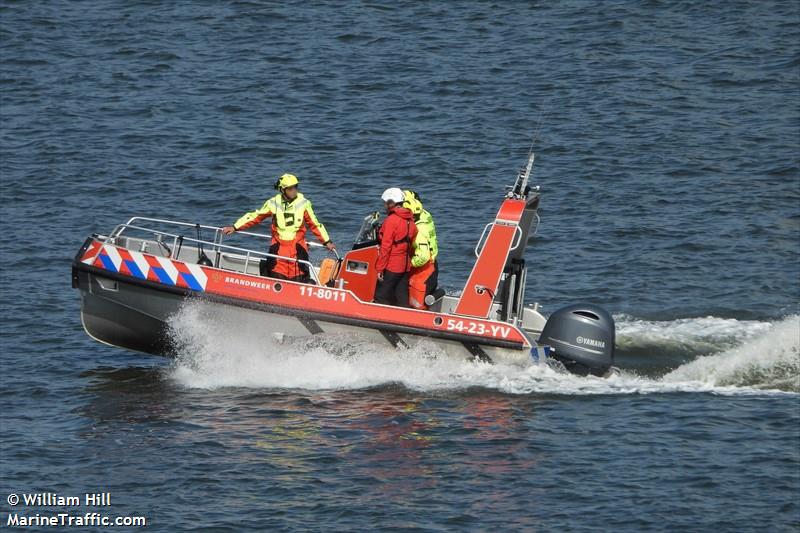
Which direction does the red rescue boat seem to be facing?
to the viewer's left

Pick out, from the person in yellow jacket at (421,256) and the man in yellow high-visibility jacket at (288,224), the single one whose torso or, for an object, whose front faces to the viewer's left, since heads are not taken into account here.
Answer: the person in yellow jacket

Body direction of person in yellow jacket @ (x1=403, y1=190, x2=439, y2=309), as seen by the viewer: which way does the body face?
to the viewer's left

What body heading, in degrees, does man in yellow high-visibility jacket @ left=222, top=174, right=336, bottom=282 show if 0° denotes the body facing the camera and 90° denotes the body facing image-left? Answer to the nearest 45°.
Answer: approximately 0°

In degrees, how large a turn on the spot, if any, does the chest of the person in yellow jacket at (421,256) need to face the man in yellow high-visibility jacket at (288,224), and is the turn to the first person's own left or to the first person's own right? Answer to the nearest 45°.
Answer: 0° — they already face them

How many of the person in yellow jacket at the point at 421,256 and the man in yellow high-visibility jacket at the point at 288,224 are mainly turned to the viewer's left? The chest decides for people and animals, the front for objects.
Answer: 1
